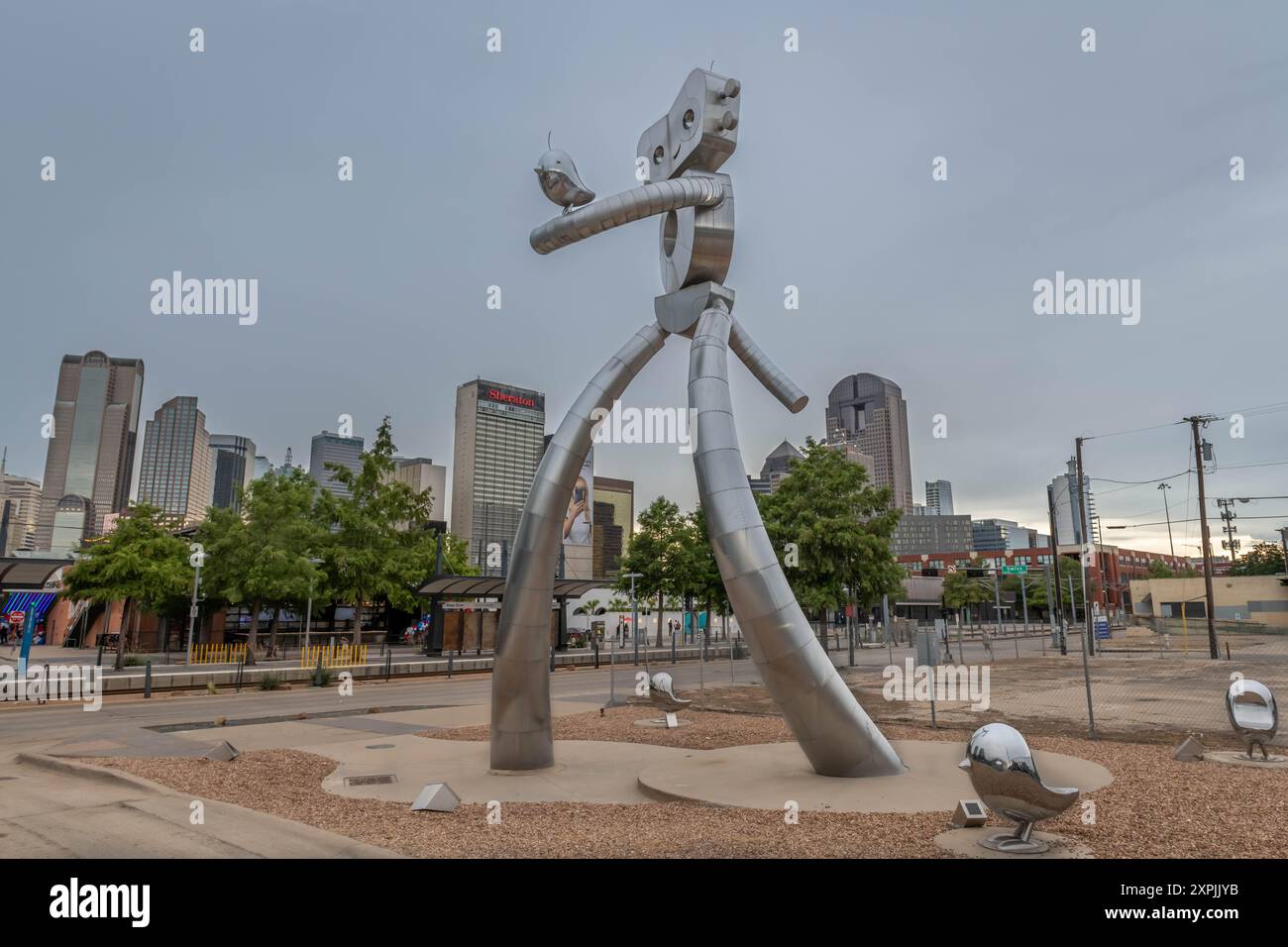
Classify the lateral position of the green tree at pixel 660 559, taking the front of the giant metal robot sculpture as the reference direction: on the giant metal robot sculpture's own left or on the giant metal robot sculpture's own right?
on the giant metal robot sculpture's own right

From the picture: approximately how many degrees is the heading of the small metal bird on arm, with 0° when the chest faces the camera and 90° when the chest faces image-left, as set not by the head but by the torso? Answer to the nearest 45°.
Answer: approximately 90°

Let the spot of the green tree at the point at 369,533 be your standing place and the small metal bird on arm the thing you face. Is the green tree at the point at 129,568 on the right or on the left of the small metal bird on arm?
right

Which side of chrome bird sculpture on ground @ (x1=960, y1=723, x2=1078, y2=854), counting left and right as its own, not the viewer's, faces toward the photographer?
left

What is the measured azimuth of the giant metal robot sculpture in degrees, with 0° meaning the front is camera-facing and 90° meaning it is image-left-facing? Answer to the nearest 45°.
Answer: approximately 45°

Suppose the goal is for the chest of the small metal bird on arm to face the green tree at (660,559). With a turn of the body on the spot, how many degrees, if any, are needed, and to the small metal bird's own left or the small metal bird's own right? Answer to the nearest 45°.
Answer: approximately 90° to the small metal bird's own right

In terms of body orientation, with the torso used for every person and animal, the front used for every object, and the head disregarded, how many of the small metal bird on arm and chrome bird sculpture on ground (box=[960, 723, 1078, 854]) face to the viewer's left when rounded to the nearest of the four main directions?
2

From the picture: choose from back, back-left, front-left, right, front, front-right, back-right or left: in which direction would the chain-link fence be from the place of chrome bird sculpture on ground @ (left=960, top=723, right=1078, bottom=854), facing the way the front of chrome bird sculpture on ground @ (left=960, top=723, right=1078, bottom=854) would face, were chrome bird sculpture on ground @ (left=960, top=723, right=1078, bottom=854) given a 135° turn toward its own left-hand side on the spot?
back-left
